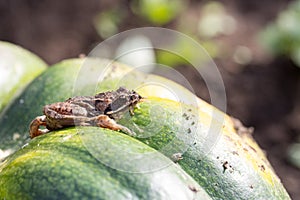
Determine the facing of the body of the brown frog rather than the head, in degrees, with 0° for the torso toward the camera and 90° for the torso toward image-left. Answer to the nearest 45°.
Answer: approximately 270°
